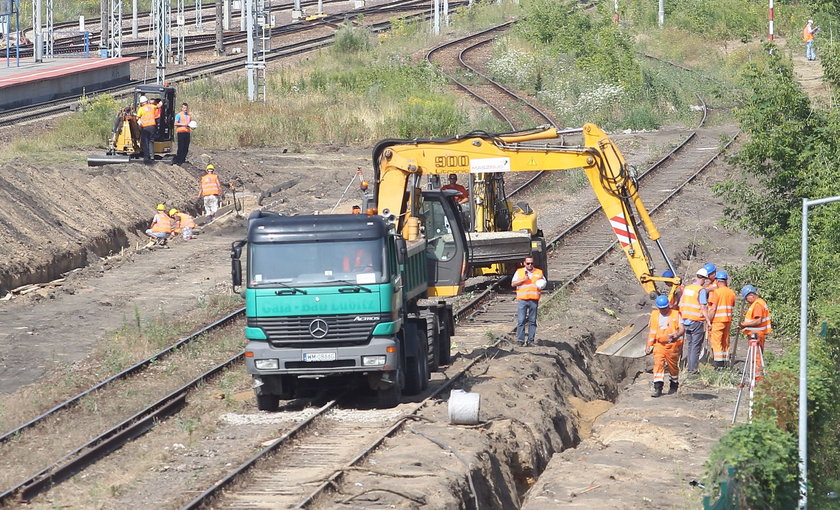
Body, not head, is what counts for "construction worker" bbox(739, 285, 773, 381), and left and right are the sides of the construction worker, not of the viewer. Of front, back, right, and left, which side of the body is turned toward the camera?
left

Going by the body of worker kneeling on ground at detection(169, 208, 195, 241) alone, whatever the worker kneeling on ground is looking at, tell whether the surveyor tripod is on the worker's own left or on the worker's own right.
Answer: on the worker's own left

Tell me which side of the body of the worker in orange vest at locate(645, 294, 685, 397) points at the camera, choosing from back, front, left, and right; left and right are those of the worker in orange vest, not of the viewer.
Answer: front

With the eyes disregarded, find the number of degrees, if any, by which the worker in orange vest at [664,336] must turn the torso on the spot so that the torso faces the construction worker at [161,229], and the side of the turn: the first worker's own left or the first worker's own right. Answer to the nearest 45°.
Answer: approximately 135° to the first worker's own right

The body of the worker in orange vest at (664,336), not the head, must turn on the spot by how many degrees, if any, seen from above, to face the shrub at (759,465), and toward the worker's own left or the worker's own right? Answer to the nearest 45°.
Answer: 0° — they already face it

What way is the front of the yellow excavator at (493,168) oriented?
to the viewer's right

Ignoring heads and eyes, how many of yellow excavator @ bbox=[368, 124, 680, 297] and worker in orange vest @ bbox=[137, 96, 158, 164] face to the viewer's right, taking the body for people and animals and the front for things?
1

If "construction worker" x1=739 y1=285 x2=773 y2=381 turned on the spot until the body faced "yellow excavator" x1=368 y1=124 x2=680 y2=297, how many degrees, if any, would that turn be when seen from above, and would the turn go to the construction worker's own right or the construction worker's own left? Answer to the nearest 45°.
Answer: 0° — they already face it

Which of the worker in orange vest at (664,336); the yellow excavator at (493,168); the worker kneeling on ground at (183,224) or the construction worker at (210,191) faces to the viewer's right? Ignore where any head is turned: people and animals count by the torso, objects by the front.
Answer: the yellow excavator

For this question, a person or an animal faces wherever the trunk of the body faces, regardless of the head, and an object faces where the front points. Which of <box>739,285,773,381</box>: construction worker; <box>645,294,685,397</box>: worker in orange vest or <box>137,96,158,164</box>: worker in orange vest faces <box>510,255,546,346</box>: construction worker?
<box>739,285,773,381</box>: construction worker

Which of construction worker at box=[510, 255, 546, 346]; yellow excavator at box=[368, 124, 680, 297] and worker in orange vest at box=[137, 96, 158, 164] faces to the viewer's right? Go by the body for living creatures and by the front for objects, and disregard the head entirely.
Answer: the yellow excavator

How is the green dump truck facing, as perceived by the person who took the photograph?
facing the viewer

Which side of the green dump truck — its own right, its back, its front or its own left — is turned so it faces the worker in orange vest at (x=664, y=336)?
left

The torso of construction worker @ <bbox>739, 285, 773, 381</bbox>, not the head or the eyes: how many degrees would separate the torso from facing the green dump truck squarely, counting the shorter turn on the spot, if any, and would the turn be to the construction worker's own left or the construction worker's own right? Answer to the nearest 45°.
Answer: approximately 45° to the construction worker's own left
